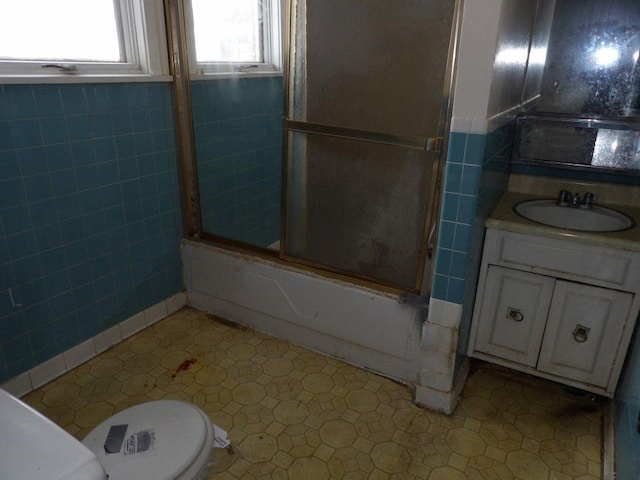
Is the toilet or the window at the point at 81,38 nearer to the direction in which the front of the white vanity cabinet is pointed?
the toilet

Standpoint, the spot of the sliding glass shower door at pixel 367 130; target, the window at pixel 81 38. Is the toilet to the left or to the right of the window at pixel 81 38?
left

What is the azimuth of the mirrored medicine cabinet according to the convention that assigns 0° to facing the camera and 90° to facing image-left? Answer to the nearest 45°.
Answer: approximately 0°

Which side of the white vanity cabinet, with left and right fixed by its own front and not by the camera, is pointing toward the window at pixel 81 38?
right

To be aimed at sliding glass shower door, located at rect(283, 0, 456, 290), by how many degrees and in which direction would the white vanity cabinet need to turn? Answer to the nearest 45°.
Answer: approximately 90° to its right

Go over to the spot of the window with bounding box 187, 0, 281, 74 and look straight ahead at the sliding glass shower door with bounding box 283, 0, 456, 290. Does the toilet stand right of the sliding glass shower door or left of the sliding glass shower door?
right

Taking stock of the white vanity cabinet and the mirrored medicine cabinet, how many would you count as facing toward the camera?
2

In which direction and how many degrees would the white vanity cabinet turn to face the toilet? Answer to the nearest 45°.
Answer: approximately 45° to its right

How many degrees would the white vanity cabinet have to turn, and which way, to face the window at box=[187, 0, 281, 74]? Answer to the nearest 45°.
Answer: approximately 90° to its right

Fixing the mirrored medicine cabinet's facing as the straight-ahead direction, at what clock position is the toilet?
The toilet is roughly at 1 o'clock from the mirrored medicine cabinet.
